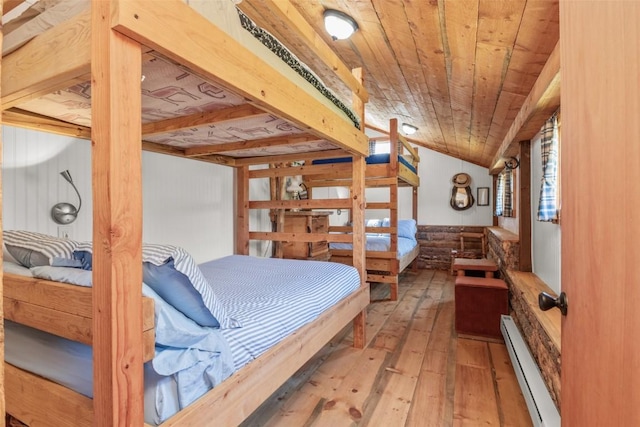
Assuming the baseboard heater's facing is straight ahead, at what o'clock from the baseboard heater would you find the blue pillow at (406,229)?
The blue pillow is roughly at 2 o'clock from the baseboard heater.

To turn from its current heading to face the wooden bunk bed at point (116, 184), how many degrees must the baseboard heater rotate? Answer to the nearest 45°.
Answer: approximately 45° to its left

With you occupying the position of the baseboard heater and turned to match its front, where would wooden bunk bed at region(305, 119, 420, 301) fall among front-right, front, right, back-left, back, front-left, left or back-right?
front-right

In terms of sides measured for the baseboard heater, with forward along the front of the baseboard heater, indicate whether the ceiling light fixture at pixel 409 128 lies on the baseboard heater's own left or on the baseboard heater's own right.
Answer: on the baseboard heater's own right

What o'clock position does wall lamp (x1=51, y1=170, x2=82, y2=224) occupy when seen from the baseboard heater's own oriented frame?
The wall lamp is roughly at 11 o'clock from the baseboard heater.

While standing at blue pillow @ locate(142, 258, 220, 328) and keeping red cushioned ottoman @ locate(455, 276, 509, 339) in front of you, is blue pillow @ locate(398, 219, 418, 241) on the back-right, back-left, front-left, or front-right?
front-left

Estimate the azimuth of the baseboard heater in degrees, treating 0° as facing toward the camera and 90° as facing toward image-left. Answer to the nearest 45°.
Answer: approximately 90°

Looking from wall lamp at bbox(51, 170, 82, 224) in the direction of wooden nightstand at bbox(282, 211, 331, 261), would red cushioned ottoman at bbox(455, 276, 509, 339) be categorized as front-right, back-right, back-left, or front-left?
front-right

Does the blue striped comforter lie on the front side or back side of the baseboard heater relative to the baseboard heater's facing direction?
on the front side

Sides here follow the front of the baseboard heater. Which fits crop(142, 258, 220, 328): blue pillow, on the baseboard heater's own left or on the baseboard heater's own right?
on the baseboard heater's own left

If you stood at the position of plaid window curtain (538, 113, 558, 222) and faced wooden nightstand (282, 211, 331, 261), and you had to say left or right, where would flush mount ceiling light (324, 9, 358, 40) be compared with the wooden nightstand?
left
